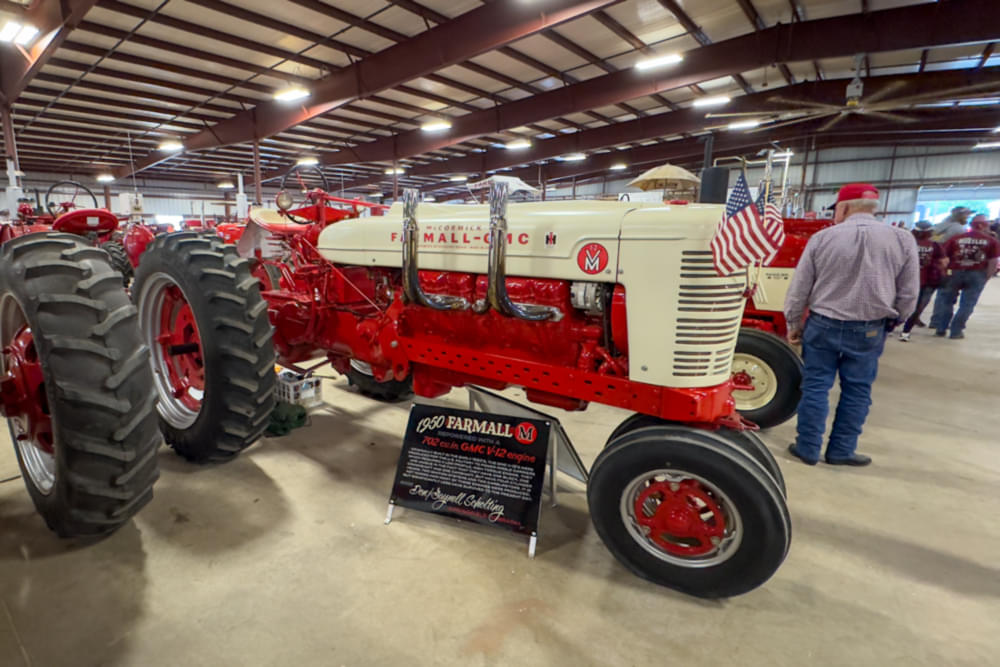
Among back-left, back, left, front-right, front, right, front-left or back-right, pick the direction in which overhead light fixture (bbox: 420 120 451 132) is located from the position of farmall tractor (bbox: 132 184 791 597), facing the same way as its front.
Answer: back-left

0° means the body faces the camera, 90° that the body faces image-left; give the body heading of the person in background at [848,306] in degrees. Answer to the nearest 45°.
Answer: approximately 180°

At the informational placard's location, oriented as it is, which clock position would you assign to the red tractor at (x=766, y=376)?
The red tractor is roughly at 8 o'clock from the informational placard.

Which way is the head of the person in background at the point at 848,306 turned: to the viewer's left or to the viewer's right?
to the viewer's left

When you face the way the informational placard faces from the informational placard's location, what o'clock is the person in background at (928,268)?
The person in background is roughly at 8 o'clock from the informational placard.

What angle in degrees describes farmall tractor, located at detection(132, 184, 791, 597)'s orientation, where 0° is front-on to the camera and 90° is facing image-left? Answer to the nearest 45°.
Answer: approximately 315°

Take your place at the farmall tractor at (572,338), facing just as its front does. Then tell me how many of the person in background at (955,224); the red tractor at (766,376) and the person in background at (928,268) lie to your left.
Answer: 3

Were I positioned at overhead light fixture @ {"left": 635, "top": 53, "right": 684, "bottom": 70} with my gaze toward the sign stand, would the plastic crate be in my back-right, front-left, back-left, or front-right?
front-right

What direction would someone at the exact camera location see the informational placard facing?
facing the viewer
